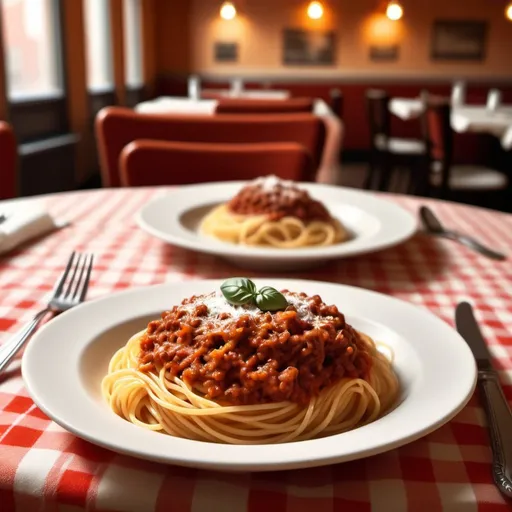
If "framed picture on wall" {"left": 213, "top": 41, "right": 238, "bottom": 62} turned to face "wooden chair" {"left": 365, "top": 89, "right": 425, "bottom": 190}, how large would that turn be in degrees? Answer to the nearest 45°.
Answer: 0° — it already faces it

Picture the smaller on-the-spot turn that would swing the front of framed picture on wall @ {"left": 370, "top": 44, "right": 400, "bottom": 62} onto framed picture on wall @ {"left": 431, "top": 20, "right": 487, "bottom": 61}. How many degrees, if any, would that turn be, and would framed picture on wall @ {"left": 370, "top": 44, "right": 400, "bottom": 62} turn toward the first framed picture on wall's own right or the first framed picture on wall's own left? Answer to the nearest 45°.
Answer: approximately 90° to the first framed picture on wall's own left

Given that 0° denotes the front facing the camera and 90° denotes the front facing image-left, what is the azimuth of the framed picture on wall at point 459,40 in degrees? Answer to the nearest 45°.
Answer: approximately 0°

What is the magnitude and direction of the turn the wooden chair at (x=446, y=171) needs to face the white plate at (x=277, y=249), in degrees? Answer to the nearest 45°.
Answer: approximately 90° to its right

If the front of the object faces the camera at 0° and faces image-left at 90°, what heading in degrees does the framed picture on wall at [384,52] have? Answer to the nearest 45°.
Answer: approximately 0°

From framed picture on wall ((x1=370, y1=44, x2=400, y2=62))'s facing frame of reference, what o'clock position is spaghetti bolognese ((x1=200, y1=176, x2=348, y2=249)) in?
The spaghetti bolognese is roughly at 12 o'clock from the framed picture on wall.
